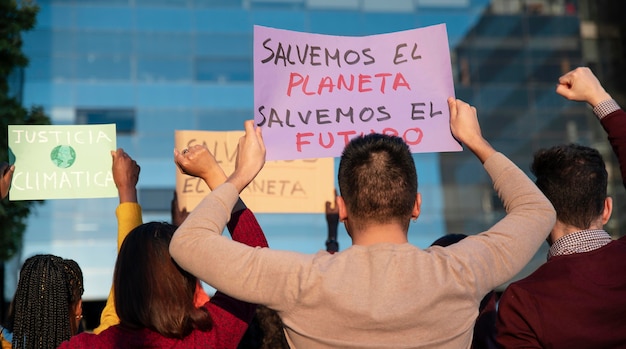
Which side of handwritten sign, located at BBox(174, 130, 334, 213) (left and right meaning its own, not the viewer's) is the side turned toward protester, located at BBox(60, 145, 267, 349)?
front

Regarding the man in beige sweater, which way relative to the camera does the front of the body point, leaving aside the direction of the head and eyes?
away from the camera

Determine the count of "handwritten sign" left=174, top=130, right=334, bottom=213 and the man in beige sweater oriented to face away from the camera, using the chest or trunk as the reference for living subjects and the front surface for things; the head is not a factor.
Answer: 1

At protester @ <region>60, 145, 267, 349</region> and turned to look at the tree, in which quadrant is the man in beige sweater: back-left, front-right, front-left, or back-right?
back-right

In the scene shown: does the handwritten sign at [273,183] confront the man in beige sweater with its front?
yes

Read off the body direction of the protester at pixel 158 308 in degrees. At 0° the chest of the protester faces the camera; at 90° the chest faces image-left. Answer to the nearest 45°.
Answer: approximately 180°

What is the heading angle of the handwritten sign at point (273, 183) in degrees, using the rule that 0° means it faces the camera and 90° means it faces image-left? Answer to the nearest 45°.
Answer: approximately 0°

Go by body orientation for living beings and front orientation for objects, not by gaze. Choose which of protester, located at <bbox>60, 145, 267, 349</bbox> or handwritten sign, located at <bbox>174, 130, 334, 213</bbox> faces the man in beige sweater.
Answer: the handwritten sign

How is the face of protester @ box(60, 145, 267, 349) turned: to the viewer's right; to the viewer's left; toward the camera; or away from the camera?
away from the camera

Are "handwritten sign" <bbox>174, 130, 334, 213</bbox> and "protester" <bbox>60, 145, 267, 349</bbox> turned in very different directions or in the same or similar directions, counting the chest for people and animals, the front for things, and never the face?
very different directions

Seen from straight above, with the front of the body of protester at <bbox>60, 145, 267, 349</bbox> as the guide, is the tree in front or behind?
in front

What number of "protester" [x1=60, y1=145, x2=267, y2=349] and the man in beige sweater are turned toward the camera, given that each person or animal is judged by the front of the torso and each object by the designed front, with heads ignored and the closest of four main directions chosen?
0
